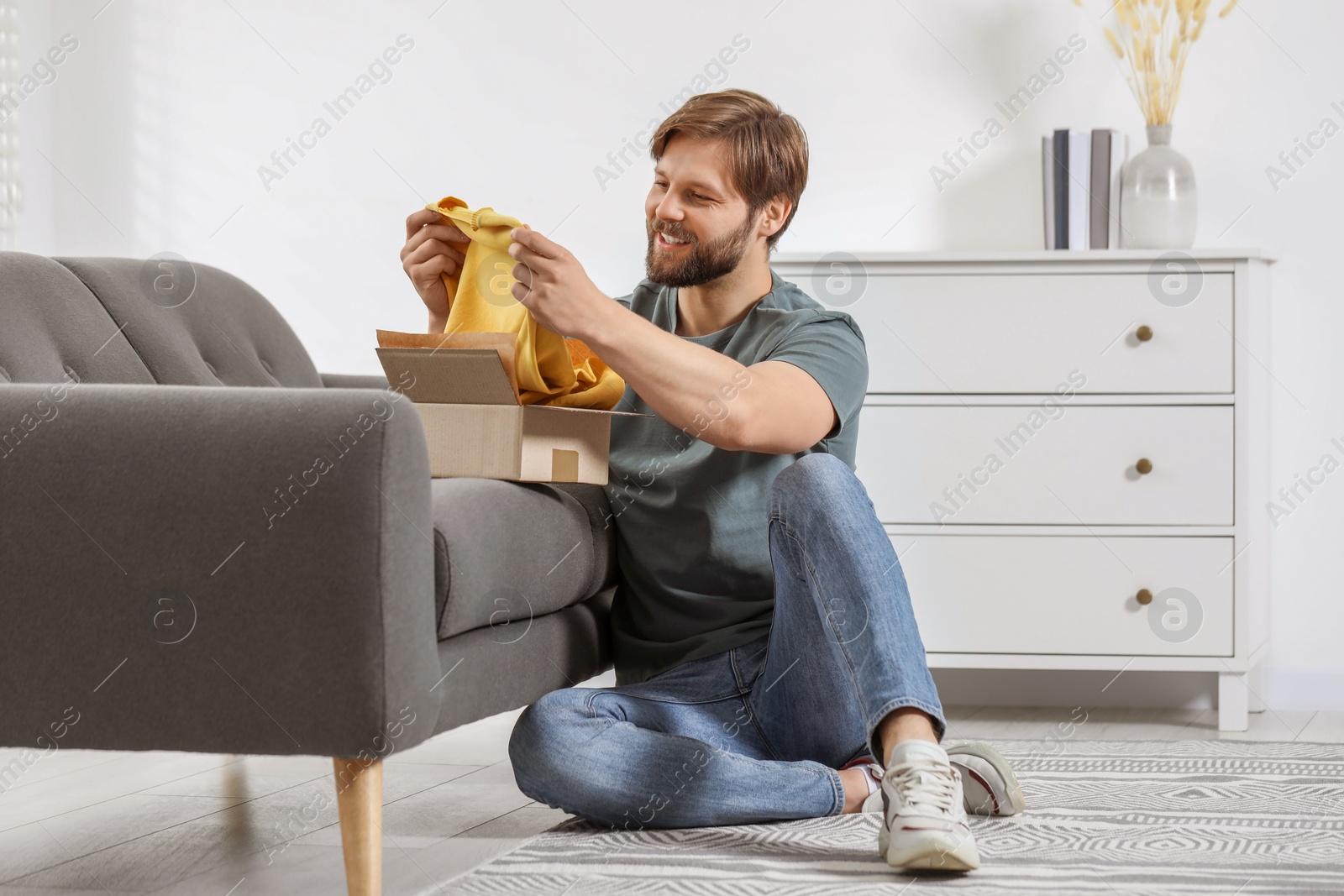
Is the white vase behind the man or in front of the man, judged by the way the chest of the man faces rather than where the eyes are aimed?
behind

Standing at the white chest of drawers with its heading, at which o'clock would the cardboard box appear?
The cardboard box is roughly at 1 o'clock from the white chest of drawers.

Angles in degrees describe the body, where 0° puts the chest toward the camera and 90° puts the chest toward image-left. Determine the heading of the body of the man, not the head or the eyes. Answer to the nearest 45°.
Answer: approximately 45°

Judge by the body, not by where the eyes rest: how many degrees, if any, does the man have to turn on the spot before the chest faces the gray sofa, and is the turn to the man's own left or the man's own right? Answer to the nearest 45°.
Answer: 0° — they already face it

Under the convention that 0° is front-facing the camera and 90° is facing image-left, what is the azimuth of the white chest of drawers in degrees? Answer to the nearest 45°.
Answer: approximately 0°

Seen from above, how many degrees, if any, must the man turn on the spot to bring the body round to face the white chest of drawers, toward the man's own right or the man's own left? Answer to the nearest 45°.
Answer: approximately 180°

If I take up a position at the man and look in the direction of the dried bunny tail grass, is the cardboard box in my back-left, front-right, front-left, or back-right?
back-left

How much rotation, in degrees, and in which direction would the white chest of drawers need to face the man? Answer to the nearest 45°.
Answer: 0° — it already faces them

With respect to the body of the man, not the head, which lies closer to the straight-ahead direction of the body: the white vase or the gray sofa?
the gray sofa
